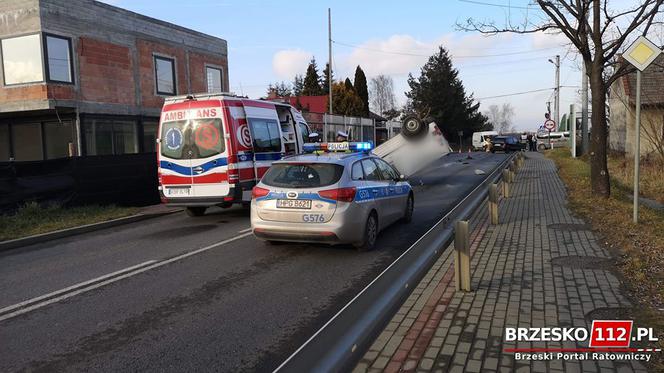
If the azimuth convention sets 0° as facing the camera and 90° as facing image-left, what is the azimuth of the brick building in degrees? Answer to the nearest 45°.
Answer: approximately 315°

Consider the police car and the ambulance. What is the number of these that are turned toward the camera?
0

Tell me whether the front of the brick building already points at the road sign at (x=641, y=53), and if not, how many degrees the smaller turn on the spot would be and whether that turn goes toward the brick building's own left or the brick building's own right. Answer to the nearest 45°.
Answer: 0° — it already faces it

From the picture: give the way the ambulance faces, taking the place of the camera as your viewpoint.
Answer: facing away from the viewer and to the right of the viewer

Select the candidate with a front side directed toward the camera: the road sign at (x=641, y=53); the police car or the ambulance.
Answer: the road sign

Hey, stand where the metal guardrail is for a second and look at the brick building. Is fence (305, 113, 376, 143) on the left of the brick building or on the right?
right

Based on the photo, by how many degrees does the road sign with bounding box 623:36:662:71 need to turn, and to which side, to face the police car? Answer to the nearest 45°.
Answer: approximately 45° to its right

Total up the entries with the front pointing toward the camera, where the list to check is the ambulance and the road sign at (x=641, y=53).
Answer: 1

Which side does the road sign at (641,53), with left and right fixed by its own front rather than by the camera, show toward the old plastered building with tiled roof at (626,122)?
back

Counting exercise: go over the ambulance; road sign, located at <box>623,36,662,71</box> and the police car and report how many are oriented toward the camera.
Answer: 1

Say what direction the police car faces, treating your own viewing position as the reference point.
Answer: facing away from the viewer and to the right of the viewer

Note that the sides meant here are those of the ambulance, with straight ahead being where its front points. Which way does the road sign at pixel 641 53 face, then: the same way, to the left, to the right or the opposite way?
the opposite way

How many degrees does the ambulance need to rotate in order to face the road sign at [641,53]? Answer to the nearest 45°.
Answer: approximately 90° to its right

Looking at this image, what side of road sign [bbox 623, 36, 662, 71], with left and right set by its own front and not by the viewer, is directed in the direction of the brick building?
right

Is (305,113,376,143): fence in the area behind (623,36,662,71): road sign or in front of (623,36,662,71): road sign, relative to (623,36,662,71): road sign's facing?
behind

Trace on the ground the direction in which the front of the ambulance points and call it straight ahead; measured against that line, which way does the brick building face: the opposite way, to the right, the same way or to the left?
to the right
